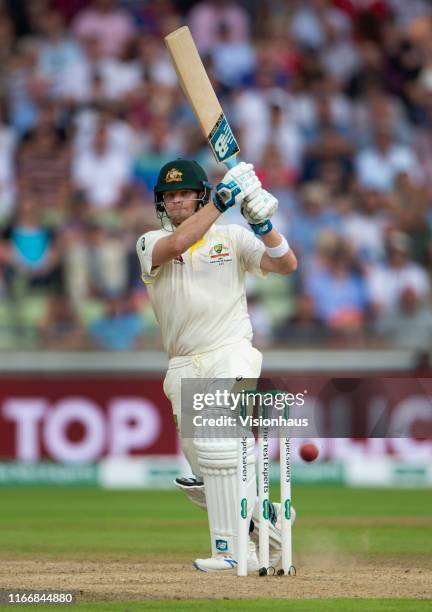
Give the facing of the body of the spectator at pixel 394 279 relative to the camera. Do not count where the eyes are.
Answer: toward the camera

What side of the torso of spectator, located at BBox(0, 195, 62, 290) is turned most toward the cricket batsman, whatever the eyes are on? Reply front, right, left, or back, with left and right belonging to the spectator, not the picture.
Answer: front

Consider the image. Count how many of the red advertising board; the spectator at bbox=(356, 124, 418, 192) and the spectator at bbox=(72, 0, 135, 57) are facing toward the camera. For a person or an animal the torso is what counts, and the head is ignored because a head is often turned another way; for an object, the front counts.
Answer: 3

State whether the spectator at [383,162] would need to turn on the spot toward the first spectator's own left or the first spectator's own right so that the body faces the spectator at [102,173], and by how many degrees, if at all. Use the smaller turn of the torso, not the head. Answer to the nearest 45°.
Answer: approximately 90° to the first spectator's own right

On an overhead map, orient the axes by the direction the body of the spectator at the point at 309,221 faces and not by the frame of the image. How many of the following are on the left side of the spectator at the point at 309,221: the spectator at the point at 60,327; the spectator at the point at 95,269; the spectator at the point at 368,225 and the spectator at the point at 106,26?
1

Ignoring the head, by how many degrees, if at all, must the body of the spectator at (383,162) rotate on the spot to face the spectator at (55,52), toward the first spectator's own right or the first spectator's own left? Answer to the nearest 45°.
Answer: approximately 90° to the first spectator's own right

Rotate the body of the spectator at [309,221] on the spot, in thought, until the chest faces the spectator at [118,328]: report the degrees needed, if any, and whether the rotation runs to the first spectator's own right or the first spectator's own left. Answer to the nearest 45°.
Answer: approximately 45° to the first spectator's own right

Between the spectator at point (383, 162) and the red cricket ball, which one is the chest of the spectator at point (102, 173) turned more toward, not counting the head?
the red cricket ball

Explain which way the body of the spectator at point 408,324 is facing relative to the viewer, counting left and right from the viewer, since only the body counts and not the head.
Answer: facing the viewer

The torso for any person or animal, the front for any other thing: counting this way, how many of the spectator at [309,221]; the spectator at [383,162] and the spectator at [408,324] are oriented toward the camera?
3

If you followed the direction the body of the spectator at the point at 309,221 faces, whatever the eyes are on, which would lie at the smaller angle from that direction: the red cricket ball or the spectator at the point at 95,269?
the red cricket ball

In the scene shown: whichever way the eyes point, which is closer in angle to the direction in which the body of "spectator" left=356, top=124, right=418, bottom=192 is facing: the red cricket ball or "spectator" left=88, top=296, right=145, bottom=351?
the red cricket ball
